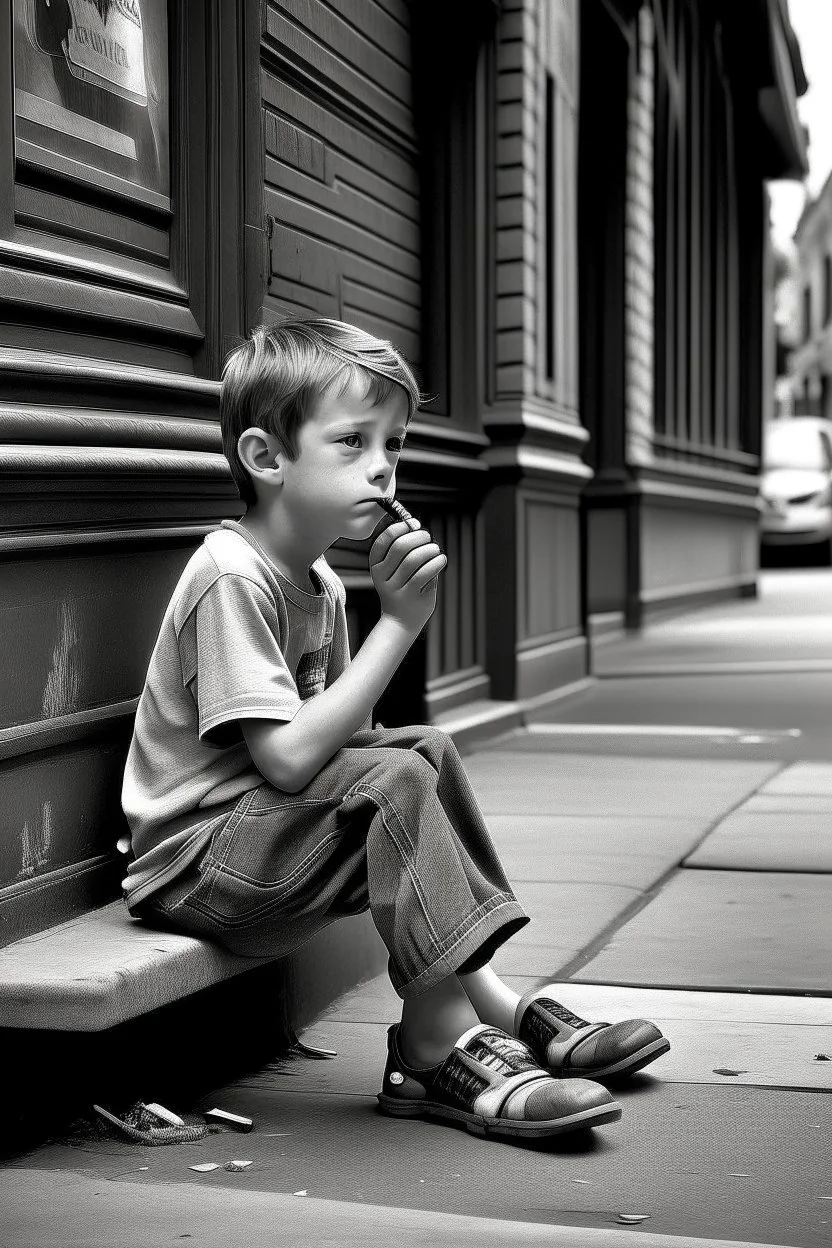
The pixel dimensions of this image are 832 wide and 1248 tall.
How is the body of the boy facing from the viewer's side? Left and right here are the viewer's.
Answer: facing to the right of the viewer

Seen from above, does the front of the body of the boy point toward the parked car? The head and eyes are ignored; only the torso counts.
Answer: no
